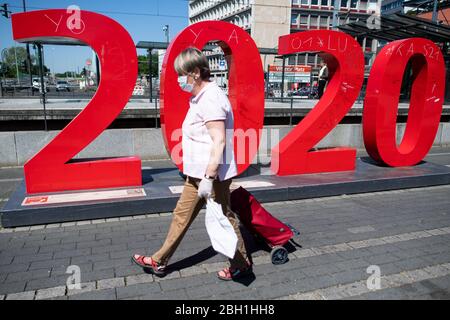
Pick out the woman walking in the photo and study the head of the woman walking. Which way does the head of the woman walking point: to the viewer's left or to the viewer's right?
to the viewer's left

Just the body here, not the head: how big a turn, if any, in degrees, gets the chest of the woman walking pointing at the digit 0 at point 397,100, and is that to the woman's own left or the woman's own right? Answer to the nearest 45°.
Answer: approximately 135° to the woman's own right

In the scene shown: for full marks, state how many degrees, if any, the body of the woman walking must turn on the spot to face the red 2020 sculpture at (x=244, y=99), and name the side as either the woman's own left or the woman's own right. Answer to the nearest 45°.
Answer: approximately 90° to the woman's own right

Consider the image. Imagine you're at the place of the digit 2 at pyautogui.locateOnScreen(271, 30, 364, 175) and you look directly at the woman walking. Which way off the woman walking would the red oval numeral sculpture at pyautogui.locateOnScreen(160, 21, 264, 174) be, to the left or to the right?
right

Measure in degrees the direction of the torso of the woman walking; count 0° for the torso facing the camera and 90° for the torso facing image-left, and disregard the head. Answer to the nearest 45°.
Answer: approximately 90°
